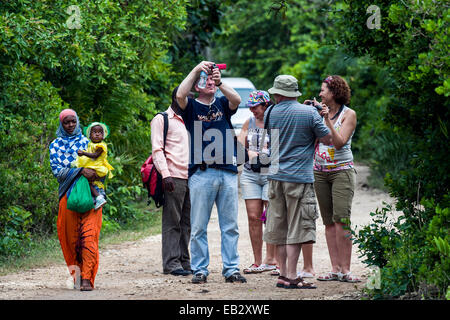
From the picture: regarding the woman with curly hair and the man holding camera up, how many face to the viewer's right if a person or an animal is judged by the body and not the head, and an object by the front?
0

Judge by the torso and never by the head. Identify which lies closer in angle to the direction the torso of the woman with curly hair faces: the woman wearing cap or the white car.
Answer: the woman wearing cap

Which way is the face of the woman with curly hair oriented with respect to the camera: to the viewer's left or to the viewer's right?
to the viewer's left

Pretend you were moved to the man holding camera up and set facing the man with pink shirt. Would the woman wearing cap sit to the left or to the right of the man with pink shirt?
right

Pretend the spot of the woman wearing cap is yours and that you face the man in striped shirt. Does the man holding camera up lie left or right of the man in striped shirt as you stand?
right

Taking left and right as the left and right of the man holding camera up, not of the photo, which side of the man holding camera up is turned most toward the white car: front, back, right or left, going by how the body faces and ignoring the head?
back

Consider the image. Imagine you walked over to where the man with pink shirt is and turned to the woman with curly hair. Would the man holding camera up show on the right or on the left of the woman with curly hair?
right

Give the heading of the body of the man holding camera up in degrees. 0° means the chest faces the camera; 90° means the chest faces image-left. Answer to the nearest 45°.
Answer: approximately 0°

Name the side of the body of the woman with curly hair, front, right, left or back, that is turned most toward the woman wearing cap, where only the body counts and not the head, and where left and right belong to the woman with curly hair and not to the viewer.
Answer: right

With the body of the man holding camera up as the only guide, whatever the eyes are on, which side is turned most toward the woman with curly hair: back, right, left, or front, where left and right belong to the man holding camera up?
left

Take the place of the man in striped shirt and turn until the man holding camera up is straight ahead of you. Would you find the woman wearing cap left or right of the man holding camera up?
right
